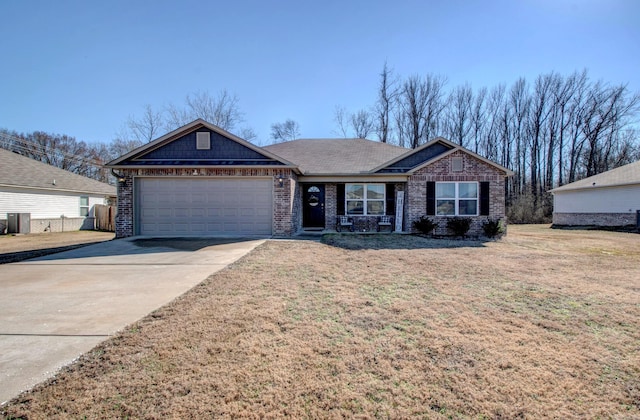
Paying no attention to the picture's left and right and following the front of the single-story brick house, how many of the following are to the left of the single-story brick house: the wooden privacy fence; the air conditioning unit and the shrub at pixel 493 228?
1

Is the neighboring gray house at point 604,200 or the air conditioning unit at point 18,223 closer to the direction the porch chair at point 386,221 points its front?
the air conditioning unit

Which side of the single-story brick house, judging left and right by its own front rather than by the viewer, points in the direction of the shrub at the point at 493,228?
left

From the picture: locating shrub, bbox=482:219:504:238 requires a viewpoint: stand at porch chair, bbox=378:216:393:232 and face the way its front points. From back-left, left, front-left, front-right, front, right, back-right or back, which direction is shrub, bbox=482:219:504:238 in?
left

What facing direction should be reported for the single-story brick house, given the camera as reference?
facing the viewer

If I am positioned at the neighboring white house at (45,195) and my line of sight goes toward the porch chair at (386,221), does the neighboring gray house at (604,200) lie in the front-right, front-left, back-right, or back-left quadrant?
front-left

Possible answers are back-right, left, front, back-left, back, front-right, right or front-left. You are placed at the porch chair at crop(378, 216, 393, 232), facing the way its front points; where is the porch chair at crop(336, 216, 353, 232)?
right

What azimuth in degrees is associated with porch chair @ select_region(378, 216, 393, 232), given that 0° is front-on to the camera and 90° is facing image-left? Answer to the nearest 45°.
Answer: approximately 0°

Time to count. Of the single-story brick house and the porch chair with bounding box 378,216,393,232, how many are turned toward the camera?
2

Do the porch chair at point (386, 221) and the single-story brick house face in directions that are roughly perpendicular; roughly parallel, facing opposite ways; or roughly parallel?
roughly parallel

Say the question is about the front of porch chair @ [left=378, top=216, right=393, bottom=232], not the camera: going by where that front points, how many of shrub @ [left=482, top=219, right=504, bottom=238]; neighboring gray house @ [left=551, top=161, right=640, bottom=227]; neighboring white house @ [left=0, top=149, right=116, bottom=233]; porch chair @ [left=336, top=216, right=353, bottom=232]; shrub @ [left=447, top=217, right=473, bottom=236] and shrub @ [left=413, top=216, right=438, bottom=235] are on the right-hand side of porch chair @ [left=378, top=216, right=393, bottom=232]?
2
